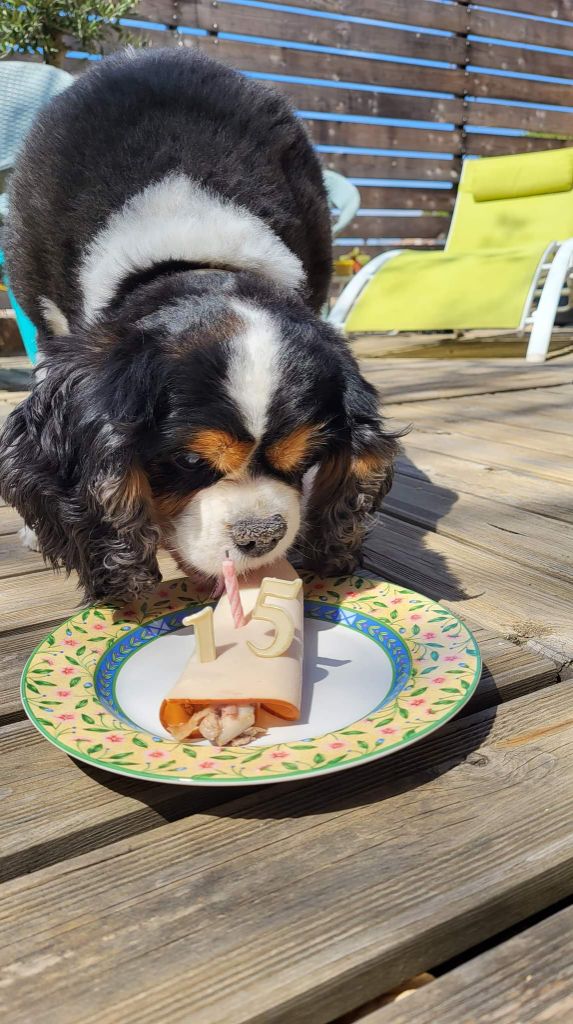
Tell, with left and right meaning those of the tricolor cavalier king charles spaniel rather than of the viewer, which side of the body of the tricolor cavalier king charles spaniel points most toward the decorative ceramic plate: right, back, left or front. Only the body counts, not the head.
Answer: front

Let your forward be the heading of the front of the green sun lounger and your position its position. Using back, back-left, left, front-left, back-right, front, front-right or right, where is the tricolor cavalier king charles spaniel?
front-left

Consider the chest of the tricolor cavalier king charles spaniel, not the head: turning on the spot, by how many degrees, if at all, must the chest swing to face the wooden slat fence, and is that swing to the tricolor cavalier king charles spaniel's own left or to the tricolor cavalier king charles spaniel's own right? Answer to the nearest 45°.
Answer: approximately 180°

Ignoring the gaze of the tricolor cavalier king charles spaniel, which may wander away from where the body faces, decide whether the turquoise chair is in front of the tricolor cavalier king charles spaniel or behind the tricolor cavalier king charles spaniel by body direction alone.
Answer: behind

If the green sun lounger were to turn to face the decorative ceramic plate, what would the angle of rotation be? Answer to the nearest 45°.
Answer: approximately 45° to its left

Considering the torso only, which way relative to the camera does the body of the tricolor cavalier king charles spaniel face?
toward the camera

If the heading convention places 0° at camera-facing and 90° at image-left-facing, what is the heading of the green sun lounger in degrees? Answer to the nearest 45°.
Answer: approximately 45°

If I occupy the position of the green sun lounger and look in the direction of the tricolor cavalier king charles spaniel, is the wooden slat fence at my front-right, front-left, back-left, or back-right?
back-right

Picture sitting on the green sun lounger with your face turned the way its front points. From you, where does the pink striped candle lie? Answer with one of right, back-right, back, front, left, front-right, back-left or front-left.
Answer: front-left
